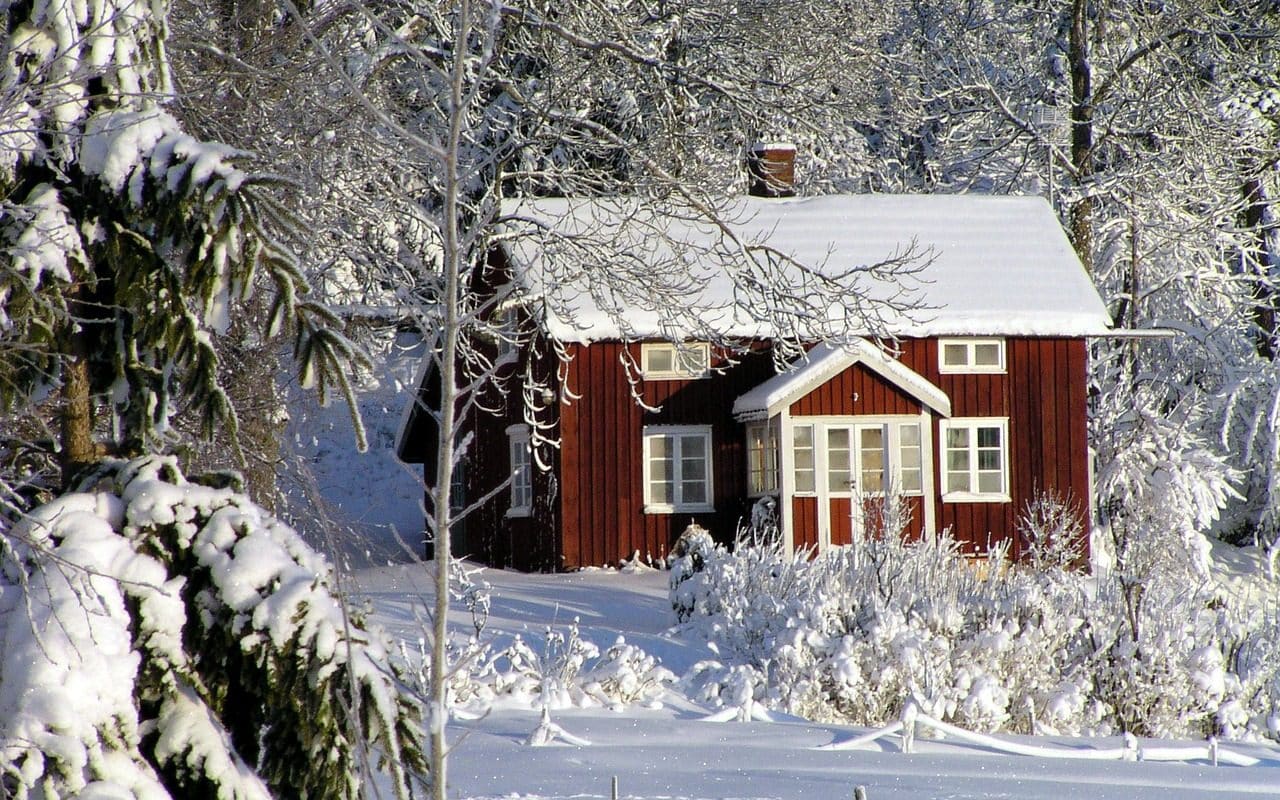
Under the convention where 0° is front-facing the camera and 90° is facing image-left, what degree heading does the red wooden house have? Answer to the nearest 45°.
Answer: approximately 0°

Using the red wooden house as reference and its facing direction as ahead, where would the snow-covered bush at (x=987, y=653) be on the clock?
The snow-covered bush is roughly at 12 o'clock from the red wooden house.

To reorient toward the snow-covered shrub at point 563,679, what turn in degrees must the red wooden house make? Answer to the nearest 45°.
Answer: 0° — it already faces it

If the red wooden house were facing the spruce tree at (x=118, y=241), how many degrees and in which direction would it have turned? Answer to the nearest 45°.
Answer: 0° — it already faces it

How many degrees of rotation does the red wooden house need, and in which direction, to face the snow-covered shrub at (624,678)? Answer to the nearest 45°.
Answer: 0° — it already faces it

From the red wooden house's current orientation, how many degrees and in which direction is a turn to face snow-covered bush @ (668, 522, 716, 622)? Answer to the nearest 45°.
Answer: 0° — it already faces it
